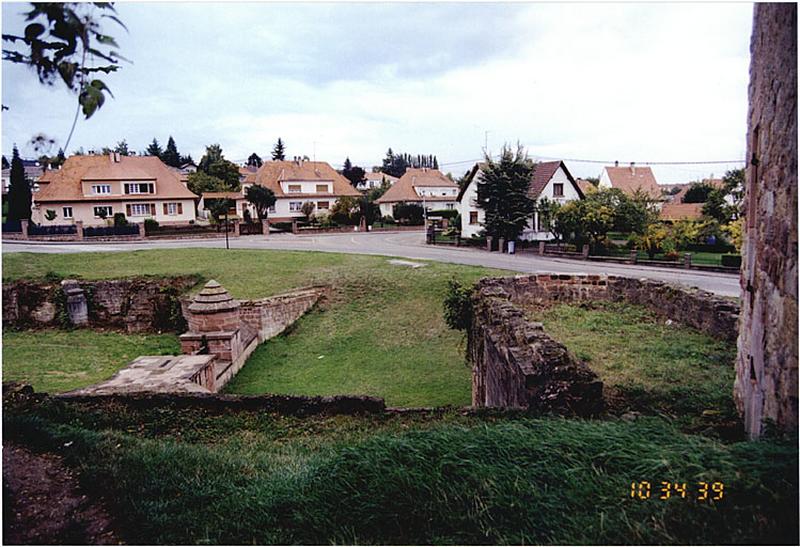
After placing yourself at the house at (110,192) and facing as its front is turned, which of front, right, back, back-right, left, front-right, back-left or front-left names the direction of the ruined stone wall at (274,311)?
front

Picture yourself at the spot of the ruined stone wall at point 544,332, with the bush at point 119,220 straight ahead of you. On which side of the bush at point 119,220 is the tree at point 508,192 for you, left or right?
right

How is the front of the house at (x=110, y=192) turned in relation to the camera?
facing the viewer

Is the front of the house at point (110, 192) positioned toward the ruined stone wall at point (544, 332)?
yes

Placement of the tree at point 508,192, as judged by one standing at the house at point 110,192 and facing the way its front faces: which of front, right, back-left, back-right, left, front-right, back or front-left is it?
front-left

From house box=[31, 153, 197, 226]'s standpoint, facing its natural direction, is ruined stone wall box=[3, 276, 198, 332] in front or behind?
in front

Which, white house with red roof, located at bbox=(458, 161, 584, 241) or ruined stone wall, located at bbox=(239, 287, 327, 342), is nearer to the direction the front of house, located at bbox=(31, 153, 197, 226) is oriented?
the ruined stone wall

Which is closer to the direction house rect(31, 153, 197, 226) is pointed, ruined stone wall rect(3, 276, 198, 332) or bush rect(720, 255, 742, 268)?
the ruined stone wall

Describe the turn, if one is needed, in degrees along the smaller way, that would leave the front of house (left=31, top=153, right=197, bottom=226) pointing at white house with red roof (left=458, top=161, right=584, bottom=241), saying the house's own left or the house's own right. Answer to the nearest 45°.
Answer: approximately 45° to the house's own left

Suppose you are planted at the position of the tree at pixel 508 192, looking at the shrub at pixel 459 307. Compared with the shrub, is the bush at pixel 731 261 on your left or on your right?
left

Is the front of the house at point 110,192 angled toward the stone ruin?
yes

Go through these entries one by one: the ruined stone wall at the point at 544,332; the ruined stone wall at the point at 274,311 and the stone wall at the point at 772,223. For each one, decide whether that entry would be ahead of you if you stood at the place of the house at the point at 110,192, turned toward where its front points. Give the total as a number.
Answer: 3

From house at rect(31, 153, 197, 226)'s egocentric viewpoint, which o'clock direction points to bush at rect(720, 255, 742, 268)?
The bush is roughly at 11 o'clock from the house.

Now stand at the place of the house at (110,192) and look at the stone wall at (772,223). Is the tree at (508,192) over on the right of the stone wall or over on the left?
left

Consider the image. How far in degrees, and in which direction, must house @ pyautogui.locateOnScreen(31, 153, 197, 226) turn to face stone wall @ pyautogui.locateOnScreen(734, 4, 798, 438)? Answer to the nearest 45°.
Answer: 0° — it already faces it
